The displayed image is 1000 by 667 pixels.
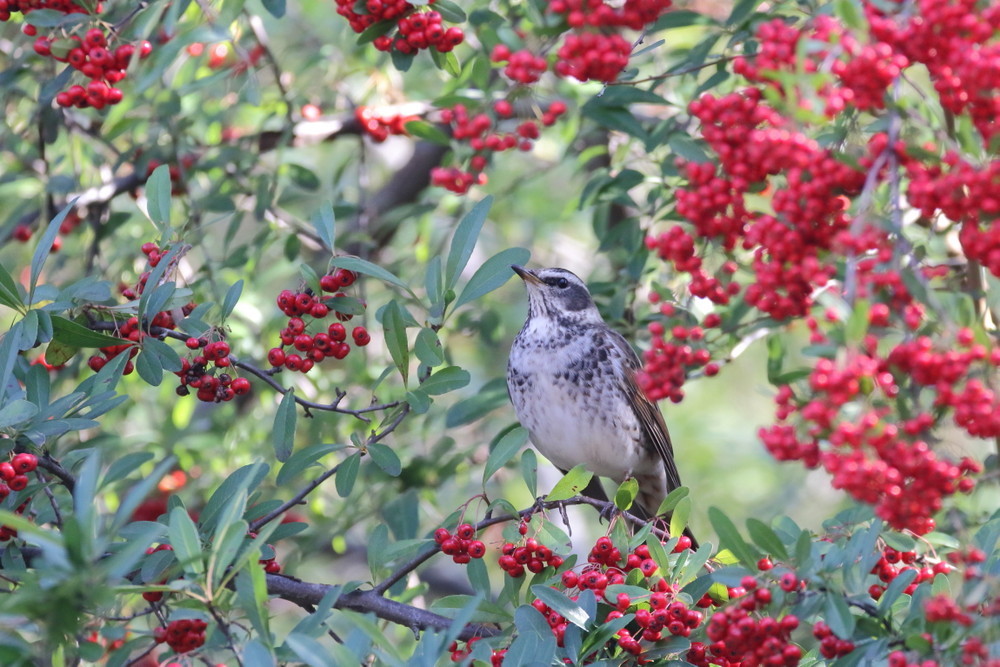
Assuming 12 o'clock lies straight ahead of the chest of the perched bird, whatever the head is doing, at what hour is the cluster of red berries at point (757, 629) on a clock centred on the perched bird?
The cluster of red berries is roughly at 10 o'clock from the perched bird.

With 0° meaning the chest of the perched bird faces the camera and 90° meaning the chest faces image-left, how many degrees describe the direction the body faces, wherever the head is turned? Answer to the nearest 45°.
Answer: approximately 45°

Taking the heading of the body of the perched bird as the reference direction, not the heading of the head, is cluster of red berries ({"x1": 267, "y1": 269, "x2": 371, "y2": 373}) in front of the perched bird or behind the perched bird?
in front
